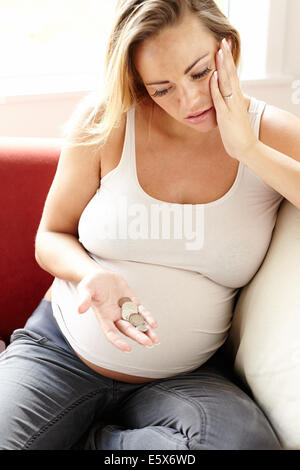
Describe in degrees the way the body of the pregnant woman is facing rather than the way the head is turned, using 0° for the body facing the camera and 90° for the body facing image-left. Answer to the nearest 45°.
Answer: approximately 0°
